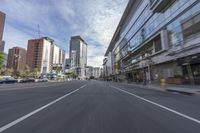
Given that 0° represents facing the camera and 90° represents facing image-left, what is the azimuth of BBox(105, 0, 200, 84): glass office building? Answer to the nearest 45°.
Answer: approximately 45°
